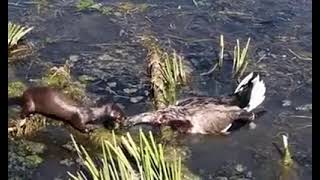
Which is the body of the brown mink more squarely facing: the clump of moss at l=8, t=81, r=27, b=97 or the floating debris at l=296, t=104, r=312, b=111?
the floating debris

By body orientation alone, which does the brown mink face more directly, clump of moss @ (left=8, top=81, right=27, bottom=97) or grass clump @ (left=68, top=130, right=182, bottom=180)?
the grass clump

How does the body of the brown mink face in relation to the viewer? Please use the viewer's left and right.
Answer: facing to the right of the viewer

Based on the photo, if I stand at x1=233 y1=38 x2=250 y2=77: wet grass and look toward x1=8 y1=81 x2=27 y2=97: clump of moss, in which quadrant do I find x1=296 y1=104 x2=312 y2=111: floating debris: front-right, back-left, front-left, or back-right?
back-left

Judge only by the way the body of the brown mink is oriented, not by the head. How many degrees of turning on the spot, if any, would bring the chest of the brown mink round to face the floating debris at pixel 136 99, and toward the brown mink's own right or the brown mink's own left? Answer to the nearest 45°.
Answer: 0° — it already faces it

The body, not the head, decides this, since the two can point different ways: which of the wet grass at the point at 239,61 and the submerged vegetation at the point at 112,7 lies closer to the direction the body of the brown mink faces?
the wet grass

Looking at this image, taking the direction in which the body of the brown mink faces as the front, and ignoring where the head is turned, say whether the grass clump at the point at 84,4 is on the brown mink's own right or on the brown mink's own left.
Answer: on the brown mink's own left

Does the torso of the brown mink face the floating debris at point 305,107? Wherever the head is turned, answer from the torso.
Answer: yes

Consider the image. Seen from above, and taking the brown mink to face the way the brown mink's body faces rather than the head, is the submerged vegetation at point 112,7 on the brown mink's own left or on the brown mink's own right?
on the brown mink's own left

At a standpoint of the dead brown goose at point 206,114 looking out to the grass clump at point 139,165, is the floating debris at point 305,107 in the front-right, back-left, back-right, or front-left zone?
back-left
